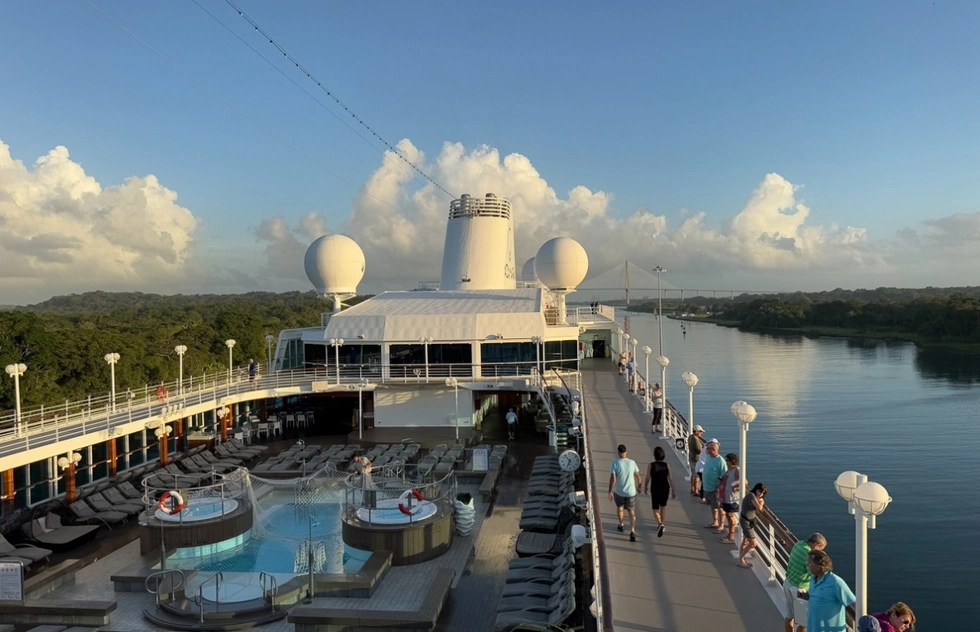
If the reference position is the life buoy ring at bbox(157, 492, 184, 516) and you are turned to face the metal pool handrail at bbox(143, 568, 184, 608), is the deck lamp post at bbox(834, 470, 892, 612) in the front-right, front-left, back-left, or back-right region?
front-left

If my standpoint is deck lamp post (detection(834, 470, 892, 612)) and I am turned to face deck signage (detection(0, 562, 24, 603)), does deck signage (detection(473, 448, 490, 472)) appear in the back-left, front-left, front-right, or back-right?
front-right

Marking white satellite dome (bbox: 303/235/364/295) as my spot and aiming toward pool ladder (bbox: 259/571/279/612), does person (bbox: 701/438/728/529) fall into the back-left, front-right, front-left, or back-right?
front-left

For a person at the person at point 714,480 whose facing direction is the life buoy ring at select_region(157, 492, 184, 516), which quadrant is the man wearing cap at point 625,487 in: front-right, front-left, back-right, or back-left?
front-left

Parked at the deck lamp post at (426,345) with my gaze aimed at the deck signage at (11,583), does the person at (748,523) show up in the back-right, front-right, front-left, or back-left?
front-left

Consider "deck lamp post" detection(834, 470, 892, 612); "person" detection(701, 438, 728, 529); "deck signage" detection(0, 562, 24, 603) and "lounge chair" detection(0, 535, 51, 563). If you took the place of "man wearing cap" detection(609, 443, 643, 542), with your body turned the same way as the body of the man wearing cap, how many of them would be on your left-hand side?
2
